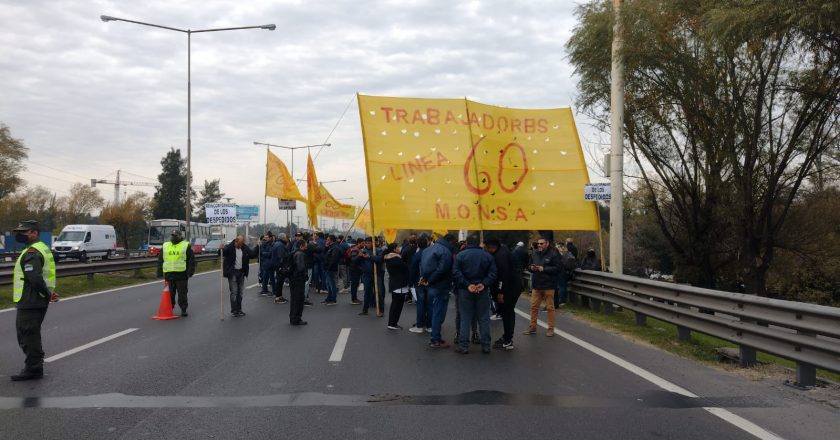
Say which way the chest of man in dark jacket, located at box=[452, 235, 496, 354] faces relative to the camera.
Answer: away from the camera

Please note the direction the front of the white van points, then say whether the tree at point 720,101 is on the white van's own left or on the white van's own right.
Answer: on the white van's own left

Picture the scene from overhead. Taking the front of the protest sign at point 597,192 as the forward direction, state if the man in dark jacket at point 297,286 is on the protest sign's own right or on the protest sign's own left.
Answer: on the protest sign's own right

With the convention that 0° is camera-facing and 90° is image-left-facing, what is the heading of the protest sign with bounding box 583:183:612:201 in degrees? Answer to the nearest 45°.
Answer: approximately 0°

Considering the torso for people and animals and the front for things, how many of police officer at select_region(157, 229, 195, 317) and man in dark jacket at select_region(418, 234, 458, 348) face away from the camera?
1
